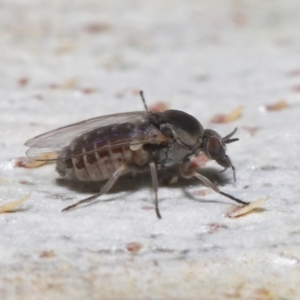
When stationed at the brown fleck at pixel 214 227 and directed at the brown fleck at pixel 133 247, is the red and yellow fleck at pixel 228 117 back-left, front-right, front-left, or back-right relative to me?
back-right

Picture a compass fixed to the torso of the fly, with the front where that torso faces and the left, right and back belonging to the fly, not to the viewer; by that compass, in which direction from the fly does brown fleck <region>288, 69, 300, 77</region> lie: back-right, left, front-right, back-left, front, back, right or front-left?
front-left

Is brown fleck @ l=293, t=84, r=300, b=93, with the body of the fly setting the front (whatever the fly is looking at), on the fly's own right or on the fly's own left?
on the fly's own left

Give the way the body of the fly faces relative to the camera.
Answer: to the viewer's right

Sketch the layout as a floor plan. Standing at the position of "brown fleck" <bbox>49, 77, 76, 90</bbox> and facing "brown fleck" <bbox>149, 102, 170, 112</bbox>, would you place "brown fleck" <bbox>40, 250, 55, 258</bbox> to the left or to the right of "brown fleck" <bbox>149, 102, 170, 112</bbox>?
right

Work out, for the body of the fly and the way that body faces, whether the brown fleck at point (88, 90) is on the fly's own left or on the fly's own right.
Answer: on the fly's own left

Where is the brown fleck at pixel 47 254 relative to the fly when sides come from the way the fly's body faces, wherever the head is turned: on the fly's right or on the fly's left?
on the fly's right

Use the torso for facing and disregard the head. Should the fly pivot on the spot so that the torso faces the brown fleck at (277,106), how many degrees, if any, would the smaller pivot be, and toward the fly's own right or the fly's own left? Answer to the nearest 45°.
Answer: approximately 45° to the fly's own left

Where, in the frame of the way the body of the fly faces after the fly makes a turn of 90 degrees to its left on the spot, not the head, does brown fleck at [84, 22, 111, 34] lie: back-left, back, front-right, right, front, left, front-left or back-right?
front
